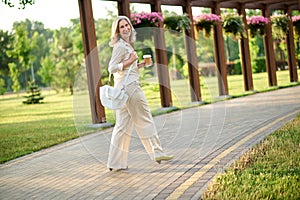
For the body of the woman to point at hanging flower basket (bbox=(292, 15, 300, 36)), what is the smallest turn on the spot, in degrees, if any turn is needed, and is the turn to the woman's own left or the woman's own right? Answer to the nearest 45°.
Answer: approximately 45° to the woman's own left

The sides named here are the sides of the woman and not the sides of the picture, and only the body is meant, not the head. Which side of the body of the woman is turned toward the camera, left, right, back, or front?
right

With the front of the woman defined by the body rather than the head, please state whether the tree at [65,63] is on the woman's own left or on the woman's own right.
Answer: on the woman's own left

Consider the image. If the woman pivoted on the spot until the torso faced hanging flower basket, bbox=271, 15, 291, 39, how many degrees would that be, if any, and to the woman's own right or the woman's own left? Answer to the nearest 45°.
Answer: approximately 45° to the woman's own left

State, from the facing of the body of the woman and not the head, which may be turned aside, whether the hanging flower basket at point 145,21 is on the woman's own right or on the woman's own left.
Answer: on the woman's own left

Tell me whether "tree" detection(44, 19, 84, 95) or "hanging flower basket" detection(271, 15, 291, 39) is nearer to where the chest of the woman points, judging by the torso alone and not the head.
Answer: the hanging flower basket

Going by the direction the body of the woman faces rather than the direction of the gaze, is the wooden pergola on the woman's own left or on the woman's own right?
on the woman's own left

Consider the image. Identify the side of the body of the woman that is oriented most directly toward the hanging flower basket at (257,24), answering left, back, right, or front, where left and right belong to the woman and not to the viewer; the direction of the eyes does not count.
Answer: left
